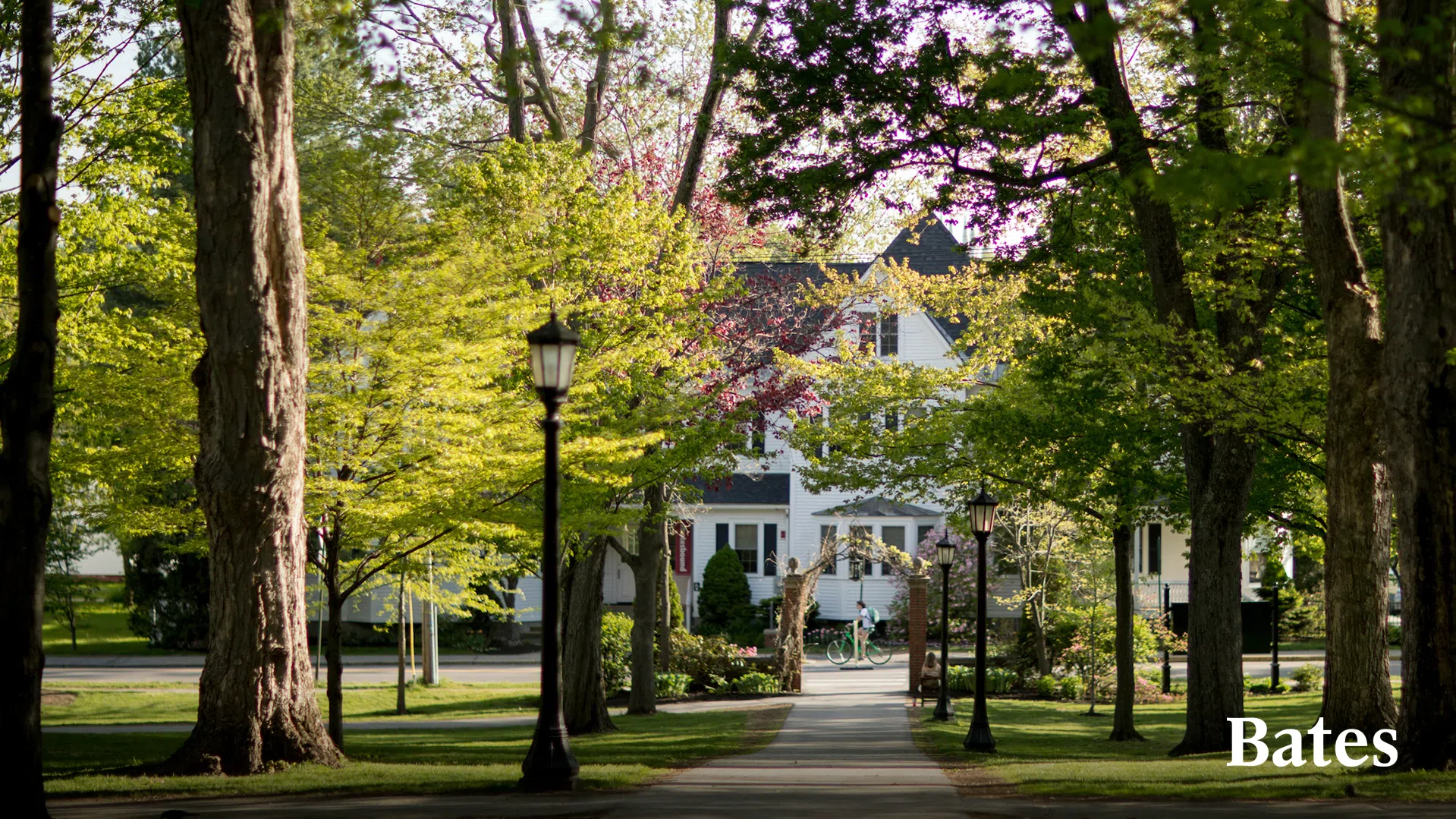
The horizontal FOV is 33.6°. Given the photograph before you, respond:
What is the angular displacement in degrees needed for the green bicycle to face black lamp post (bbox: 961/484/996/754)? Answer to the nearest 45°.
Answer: approximately 90° to its left

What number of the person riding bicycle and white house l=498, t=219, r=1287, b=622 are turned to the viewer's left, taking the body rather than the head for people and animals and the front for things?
1

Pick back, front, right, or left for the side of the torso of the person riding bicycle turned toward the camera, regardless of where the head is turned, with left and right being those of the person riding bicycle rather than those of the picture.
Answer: left

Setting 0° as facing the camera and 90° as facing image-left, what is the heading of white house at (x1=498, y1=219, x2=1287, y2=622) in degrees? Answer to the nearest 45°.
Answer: approximately 0°

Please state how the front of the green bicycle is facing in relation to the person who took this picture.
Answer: facing to the left of the viewer

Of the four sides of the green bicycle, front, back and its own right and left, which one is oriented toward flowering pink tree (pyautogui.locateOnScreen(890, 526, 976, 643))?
back

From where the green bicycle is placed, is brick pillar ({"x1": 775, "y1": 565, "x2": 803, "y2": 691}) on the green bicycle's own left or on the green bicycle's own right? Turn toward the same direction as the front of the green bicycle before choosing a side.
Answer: on the green bicycle's own left

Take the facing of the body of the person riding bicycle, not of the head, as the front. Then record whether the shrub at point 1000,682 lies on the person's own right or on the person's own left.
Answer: on the person's own left

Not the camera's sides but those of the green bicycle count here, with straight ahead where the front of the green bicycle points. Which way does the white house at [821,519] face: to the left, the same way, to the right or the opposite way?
to the left

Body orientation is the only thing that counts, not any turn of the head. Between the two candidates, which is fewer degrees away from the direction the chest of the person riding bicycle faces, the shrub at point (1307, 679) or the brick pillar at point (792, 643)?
the brick pillar
